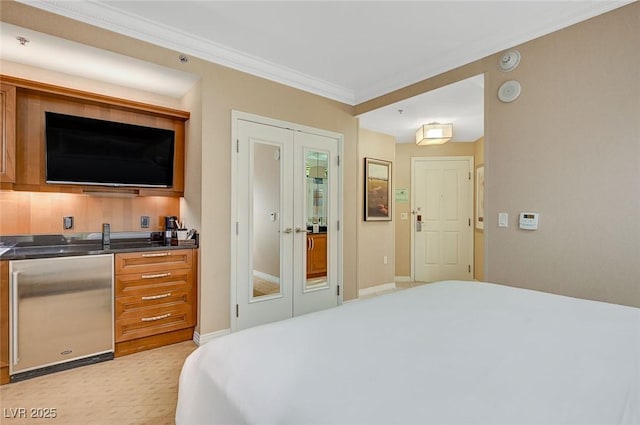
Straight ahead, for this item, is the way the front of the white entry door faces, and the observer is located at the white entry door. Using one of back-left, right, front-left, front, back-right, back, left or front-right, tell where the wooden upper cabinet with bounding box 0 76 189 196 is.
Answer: front-right

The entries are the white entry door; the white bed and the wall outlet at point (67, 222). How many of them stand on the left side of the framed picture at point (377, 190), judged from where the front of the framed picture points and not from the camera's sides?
1

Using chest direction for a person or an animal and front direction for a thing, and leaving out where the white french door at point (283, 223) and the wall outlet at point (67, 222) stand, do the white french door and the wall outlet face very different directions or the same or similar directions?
same or similar directions

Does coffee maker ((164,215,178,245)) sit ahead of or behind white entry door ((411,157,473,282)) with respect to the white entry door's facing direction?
ahead

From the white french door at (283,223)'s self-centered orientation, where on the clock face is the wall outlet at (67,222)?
The wall outlet is roughly at 4 o'clock from the white french door.

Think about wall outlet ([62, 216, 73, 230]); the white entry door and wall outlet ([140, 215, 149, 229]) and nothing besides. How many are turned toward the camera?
3

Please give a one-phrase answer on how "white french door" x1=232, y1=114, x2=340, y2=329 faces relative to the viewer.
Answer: facing the viewer and to the right of the viewer

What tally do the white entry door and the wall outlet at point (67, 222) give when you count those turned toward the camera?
2

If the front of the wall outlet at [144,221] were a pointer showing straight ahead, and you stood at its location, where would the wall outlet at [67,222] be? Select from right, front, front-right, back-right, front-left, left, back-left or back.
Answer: right

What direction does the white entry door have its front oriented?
toward the camera

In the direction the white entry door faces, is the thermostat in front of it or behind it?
in front

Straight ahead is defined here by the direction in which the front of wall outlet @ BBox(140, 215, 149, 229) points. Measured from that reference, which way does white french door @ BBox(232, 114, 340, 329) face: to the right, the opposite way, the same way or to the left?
the same way

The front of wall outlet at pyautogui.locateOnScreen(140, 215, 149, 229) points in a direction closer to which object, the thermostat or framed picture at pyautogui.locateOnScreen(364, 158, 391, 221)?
the thermostat

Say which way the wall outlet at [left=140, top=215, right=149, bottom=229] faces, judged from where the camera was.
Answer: facing the viewer
